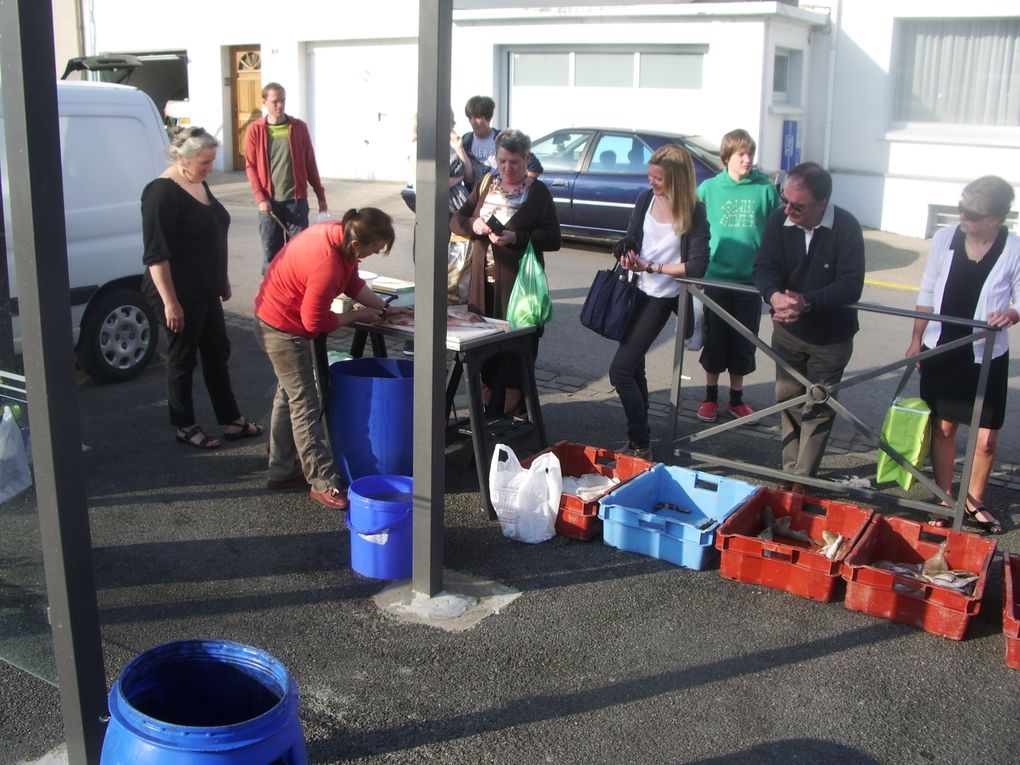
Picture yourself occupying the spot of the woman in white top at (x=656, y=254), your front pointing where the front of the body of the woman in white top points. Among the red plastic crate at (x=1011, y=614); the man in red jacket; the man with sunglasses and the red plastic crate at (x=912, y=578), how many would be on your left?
3

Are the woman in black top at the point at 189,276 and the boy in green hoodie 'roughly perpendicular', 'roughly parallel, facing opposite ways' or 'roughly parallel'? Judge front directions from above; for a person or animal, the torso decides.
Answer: roughly perpendicular

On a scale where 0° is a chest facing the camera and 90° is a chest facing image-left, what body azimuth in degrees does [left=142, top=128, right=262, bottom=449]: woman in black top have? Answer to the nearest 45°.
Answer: approximately 315°

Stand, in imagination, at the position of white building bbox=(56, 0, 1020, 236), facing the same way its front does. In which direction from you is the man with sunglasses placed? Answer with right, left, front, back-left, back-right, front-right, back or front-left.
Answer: front

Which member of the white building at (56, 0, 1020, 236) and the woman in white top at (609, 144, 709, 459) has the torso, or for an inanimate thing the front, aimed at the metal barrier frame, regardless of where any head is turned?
the white building

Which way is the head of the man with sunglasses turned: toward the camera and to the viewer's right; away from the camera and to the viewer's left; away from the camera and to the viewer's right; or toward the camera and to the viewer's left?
toward the camera and to the viewer's left

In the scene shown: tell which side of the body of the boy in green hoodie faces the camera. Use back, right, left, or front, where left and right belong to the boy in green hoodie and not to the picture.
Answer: front

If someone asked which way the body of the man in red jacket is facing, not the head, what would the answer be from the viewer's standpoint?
toward the camera

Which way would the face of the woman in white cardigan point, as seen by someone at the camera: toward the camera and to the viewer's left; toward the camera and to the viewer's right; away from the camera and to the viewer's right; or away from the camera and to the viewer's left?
toward the camera and to the viewer's left

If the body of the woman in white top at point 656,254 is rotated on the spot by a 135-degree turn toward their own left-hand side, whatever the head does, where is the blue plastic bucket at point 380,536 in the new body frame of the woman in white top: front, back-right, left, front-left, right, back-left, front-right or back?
back-right

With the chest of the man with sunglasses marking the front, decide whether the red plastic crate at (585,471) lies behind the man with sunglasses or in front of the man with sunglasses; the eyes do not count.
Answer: in front

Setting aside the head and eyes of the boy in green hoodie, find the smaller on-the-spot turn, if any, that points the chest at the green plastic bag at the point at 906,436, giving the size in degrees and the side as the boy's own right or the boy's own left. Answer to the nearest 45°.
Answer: approximately 45° to the boy's own left

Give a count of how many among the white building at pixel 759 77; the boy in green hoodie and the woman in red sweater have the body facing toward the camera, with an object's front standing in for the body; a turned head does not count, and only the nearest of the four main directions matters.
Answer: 2

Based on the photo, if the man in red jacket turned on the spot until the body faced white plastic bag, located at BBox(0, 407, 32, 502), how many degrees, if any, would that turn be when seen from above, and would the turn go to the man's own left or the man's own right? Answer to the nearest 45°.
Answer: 0° — they already face it

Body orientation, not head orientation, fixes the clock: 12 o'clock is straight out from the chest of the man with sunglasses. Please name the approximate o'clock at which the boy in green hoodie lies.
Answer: The boy in green hoodie is roughly at 4 o'clock from the man with sunglasses.

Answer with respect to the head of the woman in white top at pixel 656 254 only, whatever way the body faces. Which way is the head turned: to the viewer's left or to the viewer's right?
to the viewer's left

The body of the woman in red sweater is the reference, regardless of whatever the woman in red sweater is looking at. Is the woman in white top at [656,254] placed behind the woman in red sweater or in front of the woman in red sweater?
in front

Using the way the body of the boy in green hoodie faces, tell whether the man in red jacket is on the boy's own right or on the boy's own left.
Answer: on the boy's own right
